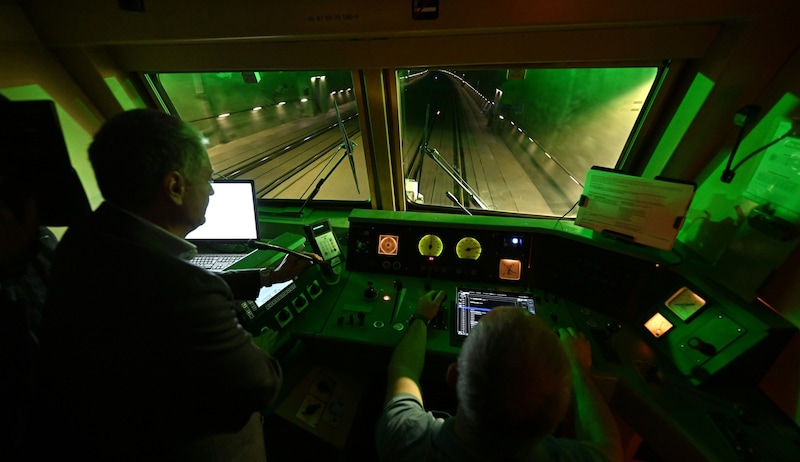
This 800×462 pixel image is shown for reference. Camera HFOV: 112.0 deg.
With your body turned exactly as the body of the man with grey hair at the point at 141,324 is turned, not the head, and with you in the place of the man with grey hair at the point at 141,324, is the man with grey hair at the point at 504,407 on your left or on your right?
on your right

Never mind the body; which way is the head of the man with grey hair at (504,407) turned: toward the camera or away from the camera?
away from the camera

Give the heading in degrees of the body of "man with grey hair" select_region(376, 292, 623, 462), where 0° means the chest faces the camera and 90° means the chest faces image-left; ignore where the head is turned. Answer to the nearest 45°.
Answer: approximately 180°

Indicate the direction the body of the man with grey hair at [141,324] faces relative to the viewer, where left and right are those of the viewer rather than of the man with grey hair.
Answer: facing away from the viewer and to the right of the viewer

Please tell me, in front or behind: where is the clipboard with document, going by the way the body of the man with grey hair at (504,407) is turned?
in front

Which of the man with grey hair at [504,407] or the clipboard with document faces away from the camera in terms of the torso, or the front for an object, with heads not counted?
the man with grey hair

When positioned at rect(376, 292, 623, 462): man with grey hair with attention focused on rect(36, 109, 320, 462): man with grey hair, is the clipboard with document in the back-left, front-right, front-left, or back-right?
back-right

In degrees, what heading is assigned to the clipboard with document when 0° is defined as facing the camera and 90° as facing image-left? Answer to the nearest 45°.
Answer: approximately 45°

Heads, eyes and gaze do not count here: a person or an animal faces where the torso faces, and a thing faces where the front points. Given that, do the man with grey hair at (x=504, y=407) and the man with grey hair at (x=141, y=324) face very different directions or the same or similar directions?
same or similar directions

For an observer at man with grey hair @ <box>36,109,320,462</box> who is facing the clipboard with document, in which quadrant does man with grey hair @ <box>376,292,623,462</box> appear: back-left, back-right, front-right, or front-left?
front-right

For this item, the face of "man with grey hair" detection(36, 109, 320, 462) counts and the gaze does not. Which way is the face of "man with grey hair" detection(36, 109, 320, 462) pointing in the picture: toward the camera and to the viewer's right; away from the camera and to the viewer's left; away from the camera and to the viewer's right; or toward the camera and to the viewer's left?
away from the camera and to the viewer's right

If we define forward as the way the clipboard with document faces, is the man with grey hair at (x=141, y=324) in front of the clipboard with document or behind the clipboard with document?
in front

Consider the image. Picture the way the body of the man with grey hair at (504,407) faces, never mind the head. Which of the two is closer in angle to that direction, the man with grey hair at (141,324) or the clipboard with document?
the clipboard with document

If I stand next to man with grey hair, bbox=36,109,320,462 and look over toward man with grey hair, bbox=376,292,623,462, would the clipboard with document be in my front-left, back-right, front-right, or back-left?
front-left

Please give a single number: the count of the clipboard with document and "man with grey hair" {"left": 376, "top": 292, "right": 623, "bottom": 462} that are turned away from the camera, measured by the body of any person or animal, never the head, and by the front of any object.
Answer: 1
